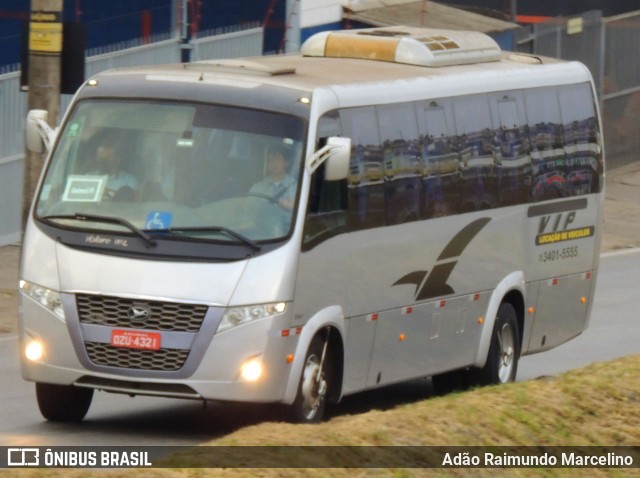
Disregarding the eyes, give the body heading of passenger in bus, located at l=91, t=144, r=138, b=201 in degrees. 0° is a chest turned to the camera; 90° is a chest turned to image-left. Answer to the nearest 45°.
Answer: approximately 45°

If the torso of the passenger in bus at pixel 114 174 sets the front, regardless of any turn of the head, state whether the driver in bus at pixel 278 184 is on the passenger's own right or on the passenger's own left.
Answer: on the passenger's own left

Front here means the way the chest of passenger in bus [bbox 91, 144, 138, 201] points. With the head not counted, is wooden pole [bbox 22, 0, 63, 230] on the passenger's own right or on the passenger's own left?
on the passenger's own right

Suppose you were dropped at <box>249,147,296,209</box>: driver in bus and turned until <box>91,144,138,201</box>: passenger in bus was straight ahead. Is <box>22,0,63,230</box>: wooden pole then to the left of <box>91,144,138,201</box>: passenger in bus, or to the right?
right
